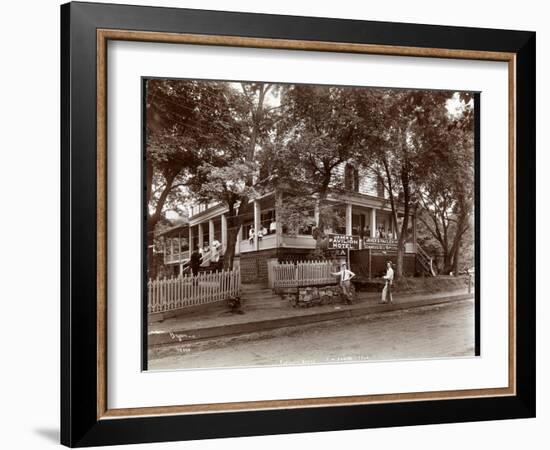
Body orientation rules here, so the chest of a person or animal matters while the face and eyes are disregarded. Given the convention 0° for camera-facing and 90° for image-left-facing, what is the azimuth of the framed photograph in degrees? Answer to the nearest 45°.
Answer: approximately 315°
